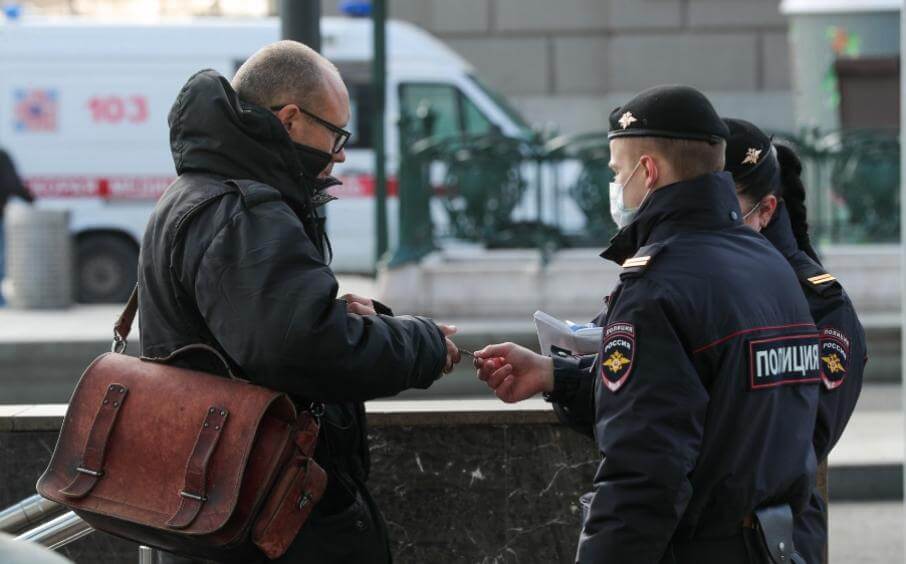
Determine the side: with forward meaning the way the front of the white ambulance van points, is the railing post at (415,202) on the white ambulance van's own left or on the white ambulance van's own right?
on the white ambulance van's own right

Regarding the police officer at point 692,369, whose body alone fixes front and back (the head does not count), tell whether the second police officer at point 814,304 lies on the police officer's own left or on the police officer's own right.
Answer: on the police officer's own right

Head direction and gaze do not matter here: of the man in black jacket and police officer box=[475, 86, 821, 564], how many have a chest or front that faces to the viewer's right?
1

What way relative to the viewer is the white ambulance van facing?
to the viewer's right

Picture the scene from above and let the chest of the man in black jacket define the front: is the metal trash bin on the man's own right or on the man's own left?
on the man's own left

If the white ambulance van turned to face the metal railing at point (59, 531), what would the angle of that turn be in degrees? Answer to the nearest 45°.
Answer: approximately 90° to its right

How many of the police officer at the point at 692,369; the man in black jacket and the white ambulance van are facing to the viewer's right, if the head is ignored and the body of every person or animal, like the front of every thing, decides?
2

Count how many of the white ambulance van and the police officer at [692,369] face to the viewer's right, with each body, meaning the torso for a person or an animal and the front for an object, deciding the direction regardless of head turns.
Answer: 1

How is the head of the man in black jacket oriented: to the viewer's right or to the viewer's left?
to the viewer's right

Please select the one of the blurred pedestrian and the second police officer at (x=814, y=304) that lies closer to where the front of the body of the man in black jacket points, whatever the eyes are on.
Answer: the second police officer

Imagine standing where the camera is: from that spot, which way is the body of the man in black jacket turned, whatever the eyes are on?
to the viewer's right
